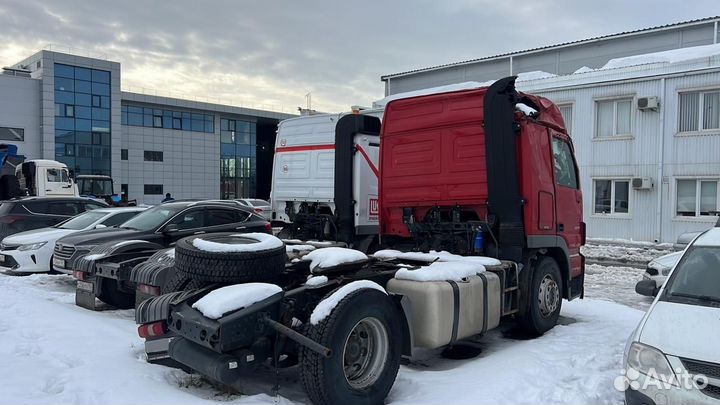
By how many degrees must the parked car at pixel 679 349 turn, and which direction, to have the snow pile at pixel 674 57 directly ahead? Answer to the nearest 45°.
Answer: approximately 180°

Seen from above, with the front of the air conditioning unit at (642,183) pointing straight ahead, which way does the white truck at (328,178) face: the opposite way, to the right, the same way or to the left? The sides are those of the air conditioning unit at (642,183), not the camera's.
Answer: the opposite way

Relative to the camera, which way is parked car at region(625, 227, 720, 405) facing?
toward the camera

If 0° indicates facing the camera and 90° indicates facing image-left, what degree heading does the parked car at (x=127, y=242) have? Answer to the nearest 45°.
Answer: approximately 45°

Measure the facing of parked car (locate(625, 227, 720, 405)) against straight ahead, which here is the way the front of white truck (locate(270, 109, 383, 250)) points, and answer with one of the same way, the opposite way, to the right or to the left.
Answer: the opposite way

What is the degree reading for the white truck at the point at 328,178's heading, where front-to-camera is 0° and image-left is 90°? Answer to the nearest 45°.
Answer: approximately 225°

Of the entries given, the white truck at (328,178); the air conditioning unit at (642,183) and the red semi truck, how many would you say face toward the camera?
1

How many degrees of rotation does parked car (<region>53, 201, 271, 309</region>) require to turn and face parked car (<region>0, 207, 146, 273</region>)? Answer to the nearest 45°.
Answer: approximately 90° to its right

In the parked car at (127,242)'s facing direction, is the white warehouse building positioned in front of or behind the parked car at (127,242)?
behind

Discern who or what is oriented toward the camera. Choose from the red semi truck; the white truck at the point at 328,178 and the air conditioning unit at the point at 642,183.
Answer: the air conditioning unit

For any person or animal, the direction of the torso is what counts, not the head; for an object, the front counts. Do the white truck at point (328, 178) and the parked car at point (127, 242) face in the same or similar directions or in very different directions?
very different directions

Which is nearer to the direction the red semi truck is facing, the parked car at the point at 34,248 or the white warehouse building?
the white warehouse building

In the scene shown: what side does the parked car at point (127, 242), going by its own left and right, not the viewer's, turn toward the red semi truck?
left

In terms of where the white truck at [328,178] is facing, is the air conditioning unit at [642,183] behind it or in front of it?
in front

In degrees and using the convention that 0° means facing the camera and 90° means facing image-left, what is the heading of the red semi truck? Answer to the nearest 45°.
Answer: approximately 225°

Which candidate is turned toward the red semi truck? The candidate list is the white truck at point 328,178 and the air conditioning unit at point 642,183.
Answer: the air conditioning unit
